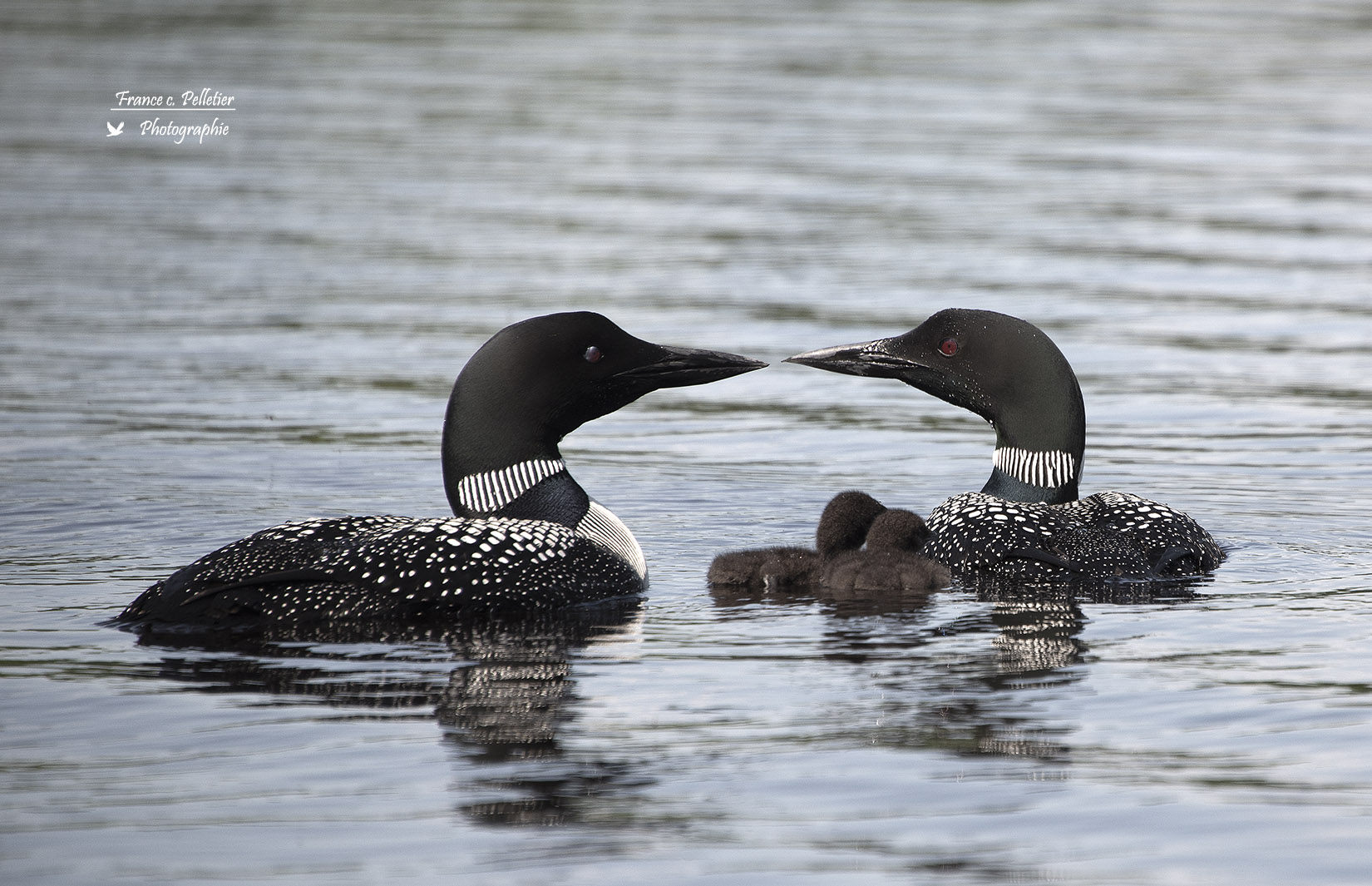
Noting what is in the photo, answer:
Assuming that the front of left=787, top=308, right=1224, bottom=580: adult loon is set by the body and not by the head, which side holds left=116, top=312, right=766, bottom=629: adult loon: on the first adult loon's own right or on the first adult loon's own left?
on the first adult loon's own left

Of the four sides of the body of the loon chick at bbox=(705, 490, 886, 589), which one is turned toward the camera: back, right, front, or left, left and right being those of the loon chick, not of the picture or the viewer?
right

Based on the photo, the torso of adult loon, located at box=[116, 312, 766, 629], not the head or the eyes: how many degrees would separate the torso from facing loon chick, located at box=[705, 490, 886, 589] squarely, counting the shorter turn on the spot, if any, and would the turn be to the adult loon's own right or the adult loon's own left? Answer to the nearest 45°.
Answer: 0° — it already faces it

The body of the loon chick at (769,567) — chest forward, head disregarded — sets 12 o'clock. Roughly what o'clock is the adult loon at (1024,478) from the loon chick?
The adult loon is roughly at 11 o'clock from the loon chick.

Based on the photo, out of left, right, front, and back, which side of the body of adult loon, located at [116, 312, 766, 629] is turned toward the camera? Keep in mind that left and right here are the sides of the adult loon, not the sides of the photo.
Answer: right

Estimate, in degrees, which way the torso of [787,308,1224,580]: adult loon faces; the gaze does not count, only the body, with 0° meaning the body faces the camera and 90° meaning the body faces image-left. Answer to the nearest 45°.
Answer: approximately 135°

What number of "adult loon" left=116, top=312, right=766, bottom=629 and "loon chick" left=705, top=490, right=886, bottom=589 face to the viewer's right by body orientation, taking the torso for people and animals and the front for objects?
2

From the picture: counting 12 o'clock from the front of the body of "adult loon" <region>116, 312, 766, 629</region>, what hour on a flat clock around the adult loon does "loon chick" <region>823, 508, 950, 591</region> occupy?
The loon chick is roughly at 12 o'clock from the adult loon.

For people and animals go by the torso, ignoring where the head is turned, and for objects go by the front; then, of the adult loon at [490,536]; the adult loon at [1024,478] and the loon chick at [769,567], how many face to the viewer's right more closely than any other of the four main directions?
2
